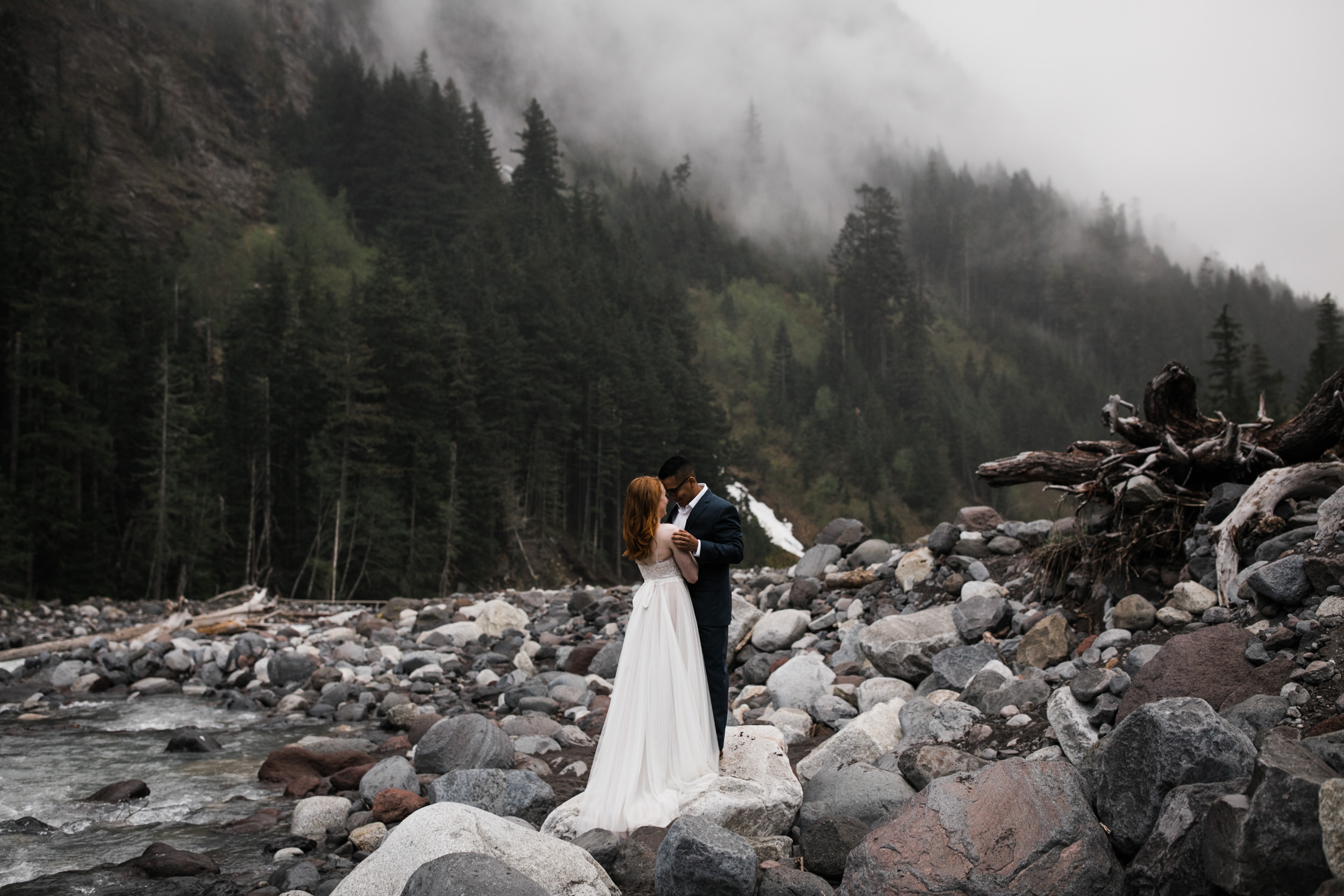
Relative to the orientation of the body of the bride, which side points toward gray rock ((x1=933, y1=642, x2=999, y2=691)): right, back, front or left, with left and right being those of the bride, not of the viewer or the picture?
front

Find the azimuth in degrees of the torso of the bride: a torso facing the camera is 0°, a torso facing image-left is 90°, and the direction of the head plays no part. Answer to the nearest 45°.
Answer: approximately 225°

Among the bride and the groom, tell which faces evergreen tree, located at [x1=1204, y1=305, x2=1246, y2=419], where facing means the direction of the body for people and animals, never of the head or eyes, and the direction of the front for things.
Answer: the bride

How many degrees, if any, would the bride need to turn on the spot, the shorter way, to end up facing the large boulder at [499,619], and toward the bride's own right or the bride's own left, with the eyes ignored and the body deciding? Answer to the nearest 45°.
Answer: approximately 45° to the bride's own left

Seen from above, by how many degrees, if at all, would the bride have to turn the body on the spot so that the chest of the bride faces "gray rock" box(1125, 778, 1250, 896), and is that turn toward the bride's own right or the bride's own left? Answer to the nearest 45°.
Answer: approximately 90° to the bride's own right

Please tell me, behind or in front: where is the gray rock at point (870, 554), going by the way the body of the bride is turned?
in front

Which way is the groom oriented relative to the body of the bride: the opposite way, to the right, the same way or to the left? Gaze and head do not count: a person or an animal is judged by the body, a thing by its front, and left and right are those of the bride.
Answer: the opposite way

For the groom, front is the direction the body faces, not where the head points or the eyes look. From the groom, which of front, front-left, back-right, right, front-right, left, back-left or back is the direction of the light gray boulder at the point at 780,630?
back-right

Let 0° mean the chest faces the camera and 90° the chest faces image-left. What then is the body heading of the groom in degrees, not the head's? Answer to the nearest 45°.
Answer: approximately 45°

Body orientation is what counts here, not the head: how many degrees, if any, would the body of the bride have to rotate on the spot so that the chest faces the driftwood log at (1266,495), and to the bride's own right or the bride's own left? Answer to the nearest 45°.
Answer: approximately 45° to the bride's own right

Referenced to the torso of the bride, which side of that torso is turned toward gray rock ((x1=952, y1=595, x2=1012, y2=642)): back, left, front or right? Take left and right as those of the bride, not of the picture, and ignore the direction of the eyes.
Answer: front

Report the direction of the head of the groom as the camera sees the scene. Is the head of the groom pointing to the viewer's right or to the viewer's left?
to the viewer's left

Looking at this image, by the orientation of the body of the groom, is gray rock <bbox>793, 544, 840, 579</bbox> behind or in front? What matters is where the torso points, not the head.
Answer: behind

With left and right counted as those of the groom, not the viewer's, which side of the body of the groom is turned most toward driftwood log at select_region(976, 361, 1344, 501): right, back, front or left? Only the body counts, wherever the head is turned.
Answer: back
